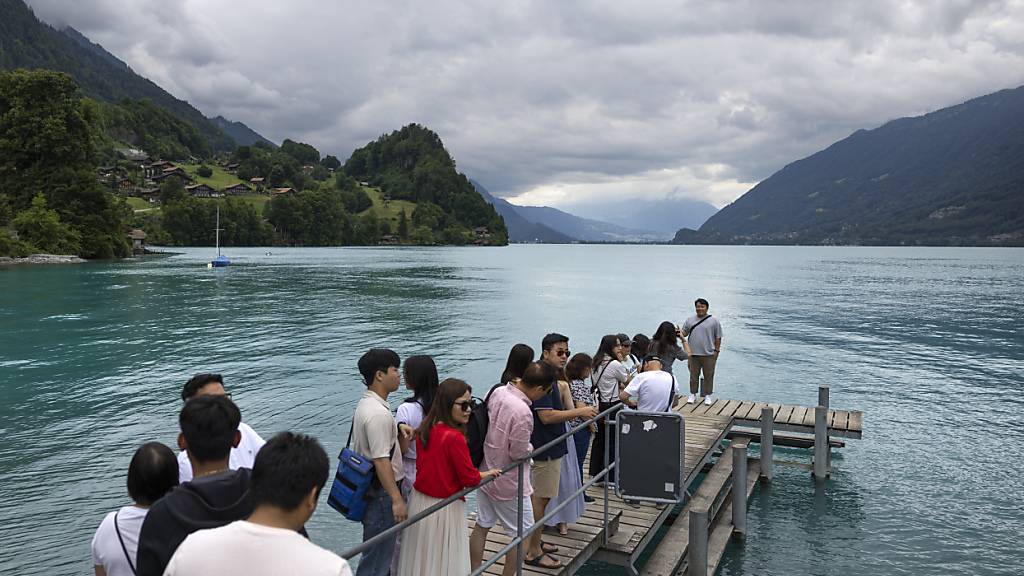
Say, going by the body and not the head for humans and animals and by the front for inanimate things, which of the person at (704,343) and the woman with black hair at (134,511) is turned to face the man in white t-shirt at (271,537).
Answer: the person

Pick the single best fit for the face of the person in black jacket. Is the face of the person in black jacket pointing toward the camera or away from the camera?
away from the camera

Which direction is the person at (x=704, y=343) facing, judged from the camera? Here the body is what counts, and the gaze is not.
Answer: toward the camera

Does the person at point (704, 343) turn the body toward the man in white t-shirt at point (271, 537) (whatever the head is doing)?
yes

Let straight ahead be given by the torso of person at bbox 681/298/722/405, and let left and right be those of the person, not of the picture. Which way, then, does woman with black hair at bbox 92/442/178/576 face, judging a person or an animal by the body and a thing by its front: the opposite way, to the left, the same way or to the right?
the opposite way

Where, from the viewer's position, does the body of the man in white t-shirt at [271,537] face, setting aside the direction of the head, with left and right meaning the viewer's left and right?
facing away from the viewer and to the right of the viewer

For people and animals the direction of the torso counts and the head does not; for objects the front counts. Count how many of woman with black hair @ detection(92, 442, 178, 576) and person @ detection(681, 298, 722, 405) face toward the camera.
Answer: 1

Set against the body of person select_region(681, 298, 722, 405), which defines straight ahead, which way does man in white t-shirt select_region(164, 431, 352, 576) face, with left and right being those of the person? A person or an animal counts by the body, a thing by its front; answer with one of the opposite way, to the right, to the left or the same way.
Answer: the opposite way

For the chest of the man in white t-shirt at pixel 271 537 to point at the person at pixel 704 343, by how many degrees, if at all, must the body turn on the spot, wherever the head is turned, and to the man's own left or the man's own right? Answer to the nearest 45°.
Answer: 0° — they already face them

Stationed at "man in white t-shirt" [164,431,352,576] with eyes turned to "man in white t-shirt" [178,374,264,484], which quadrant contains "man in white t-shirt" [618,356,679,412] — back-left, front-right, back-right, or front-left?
front-right

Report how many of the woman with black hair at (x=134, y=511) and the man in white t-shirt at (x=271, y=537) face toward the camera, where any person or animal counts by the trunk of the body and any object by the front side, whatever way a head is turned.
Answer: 0

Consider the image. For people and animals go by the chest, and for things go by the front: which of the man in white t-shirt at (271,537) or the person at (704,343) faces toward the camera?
the person

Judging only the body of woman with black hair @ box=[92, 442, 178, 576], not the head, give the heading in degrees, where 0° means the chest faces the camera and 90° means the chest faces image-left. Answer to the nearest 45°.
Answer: approximately 225°

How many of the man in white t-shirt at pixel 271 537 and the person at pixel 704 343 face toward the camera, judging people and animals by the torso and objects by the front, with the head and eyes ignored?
1

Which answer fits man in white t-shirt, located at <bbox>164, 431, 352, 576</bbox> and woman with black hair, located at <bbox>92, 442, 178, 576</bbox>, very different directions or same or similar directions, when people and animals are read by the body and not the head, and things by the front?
same or similar directions

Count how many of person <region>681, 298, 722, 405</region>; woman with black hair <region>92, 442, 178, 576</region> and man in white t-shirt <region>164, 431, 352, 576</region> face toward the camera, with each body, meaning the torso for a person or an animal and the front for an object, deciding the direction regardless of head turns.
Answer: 1

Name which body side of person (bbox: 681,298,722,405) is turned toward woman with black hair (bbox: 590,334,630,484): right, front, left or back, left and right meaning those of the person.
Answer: front

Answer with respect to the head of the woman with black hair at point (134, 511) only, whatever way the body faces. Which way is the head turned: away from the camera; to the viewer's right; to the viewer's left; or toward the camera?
away from the camera
